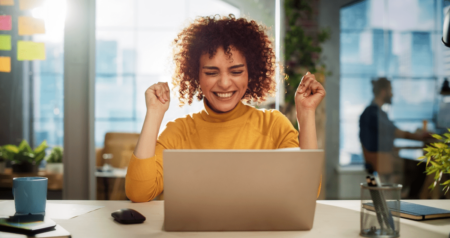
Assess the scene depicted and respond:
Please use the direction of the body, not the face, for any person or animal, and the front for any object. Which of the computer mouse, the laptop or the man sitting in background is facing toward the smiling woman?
the laptop

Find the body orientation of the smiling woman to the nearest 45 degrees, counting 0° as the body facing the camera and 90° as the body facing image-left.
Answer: approximately 0°

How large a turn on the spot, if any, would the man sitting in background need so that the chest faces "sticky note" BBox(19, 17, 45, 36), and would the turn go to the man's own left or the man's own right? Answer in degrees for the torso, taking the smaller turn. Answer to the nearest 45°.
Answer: approximately 135° to the man's own right

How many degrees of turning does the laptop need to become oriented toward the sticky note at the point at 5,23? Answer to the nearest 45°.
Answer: approximately 45° to its left

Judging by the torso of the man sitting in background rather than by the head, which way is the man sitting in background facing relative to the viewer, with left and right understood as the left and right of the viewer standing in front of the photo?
facing to the right of the viewer

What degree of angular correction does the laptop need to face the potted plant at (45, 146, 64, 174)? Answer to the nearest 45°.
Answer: approximately 45° to its left

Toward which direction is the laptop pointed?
away from the camera
